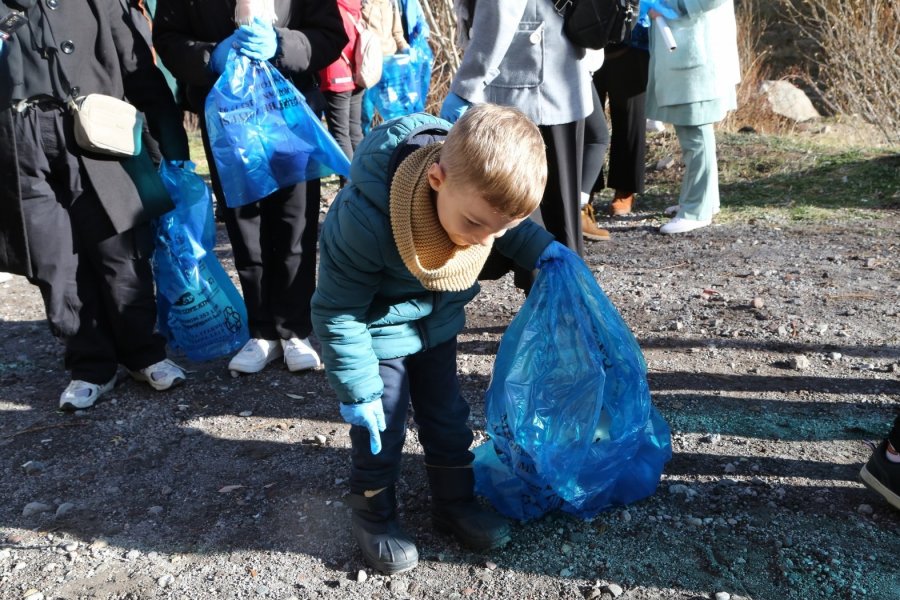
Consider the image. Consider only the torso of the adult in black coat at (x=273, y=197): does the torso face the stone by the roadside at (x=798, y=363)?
no

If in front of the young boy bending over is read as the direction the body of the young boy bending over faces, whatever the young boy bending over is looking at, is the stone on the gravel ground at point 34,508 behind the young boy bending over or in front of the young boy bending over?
behind

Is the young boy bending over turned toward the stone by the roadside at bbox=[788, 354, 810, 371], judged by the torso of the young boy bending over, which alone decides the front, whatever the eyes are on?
no

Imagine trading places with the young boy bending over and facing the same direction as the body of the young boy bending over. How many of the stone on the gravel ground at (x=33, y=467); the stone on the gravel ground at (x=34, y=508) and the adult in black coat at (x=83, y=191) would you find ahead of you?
0

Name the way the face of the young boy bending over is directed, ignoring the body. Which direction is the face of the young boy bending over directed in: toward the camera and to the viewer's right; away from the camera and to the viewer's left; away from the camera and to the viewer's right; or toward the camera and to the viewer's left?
toward the camera and to the viewer's right

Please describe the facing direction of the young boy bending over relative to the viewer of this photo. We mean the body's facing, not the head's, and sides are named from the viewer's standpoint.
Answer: facing the viewer and to the right of the viewer

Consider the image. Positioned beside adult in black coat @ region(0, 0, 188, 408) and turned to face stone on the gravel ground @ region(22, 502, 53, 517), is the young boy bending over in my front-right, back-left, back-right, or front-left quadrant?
front-left

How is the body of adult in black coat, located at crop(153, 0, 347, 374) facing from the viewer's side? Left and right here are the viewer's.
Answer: facing the viewer
